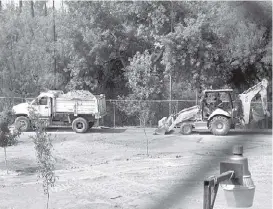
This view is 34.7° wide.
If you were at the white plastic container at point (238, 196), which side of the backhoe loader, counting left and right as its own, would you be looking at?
left

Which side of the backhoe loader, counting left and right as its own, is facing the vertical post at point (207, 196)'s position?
left

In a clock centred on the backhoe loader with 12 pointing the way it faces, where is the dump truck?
The dump truck is roughly at 12 o'clock from the backhoe loader.

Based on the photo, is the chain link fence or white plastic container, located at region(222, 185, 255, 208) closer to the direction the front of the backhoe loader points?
the chain link fence

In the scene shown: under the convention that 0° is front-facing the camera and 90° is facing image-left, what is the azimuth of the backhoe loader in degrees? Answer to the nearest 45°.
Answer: approximately 90°

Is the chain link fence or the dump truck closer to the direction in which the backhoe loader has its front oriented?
the dump truck

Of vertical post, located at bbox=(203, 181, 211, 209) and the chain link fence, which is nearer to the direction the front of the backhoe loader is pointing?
the chain link fence
